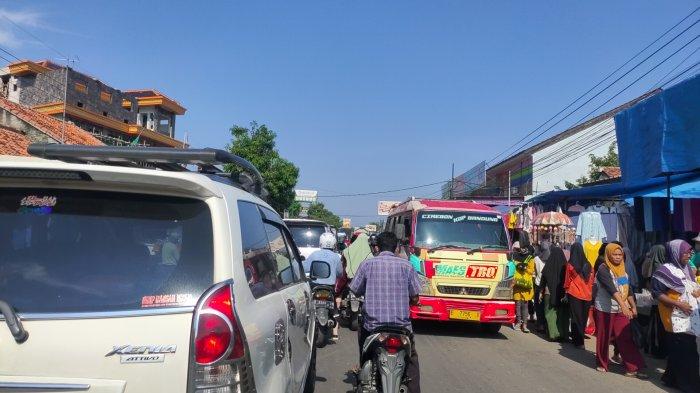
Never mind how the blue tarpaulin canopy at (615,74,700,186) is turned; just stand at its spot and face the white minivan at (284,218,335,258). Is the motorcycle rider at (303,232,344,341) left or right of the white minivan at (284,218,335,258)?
left

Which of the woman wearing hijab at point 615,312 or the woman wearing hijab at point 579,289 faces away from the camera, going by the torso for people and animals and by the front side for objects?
the woman wearing hijab at point 579,289

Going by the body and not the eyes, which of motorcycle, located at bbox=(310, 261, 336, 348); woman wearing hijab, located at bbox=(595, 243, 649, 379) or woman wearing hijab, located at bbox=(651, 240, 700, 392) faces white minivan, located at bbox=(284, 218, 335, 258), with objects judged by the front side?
the motorcycle

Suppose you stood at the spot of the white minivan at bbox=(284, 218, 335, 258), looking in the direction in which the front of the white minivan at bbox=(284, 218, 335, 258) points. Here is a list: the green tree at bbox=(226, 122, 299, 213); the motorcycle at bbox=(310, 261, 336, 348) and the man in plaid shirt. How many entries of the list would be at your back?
2

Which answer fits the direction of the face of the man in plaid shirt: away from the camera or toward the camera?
away from the camera

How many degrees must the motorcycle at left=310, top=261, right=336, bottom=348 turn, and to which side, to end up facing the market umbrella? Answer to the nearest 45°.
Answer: approximately 45° to its right

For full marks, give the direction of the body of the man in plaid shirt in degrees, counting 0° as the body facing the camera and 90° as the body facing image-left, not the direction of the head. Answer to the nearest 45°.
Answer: approximately 180°

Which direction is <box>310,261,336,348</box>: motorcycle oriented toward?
away from the camera

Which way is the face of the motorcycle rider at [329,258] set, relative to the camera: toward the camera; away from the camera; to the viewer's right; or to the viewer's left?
away from the camera

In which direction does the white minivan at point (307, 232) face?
away from the camera

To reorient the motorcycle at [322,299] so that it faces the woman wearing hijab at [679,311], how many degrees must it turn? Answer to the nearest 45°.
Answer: approximately 90° to its right

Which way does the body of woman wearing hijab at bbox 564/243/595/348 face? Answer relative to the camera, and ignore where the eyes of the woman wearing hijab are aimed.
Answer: away from the camera
